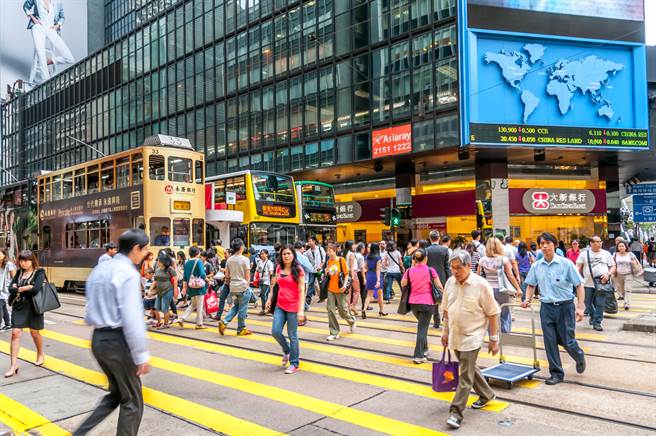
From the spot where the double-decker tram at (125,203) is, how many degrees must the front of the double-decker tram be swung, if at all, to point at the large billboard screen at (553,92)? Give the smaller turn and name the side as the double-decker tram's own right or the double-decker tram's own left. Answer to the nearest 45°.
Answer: approximately 45° to the double-decker tram's own left

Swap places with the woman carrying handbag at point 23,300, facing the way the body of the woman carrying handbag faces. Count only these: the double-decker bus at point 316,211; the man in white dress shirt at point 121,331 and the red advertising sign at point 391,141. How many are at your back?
2

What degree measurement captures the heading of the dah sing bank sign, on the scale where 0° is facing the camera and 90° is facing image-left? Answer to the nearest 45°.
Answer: approximately 0°

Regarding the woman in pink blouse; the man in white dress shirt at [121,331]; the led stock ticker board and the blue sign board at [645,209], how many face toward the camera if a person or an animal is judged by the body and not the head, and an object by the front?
2

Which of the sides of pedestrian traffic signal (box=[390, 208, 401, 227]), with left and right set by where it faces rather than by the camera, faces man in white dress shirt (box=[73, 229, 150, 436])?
front

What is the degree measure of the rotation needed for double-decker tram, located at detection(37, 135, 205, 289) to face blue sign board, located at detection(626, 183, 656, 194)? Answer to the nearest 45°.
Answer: approximately 45° to its left

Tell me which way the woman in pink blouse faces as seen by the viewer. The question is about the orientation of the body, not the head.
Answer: away from the camera

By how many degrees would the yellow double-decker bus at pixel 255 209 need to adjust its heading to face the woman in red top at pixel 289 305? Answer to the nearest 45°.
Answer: approximately 45° to its right

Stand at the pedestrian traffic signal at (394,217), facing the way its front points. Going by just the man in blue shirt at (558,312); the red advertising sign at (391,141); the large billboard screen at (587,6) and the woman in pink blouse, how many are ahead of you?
2

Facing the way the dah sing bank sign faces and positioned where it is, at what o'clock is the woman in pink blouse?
The woman in pink blouse is roughly at 12 o'clock from the dah sing bank sign.

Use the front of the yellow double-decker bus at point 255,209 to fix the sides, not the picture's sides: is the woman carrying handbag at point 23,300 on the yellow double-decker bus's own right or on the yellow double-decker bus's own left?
on the yellow double-decker bus's own right

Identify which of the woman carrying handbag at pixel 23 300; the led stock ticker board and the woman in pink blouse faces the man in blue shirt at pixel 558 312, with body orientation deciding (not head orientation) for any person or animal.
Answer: the led stock ticker board

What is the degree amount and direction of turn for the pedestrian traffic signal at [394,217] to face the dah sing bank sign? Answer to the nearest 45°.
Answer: approximately 135° to its left
